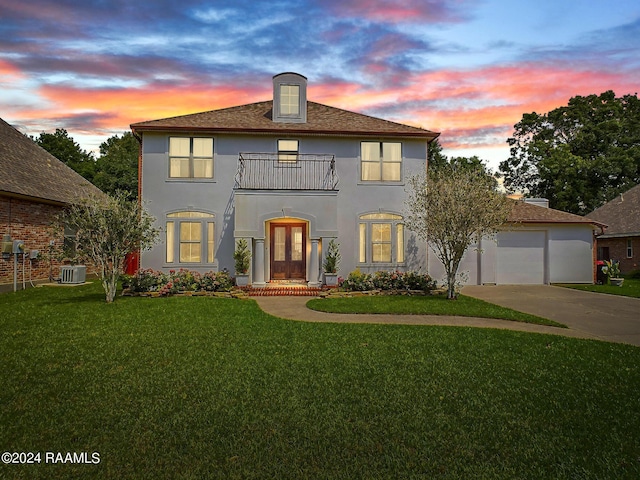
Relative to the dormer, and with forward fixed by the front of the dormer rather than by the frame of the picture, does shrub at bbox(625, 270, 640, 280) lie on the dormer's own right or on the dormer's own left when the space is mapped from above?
on the dormer's own left

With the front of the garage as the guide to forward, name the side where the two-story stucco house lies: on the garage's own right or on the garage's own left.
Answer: on the garage's own right

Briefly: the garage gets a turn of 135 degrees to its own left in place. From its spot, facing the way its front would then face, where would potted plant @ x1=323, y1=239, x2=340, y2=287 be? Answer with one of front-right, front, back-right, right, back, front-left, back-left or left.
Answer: back

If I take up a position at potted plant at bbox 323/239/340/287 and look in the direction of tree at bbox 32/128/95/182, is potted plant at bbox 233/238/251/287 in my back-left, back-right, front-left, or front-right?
front-left

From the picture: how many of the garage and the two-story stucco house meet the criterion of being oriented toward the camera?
2

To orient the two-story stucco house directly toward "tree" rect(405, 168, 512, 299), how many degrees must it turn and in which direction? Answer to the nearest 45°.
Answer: approximately 45° to its left

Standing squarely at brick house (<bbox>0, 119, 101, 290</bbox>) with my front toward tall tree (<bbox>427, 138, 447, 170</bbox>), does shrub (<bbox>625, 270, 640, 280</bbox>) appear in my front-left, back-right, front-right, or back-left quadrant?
front-right

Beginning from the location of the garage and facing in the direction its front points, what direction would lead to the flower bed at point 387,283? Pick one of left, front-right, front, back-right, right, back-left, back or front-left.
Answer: front-right

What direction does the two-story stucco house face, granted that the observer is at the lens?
facing the viewer

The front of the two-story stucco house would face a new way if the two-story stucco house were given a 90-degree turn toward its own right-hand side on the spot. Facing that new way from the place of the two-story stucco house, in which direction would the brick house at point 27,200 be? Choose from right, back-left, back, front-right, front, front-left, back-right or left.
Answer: front
